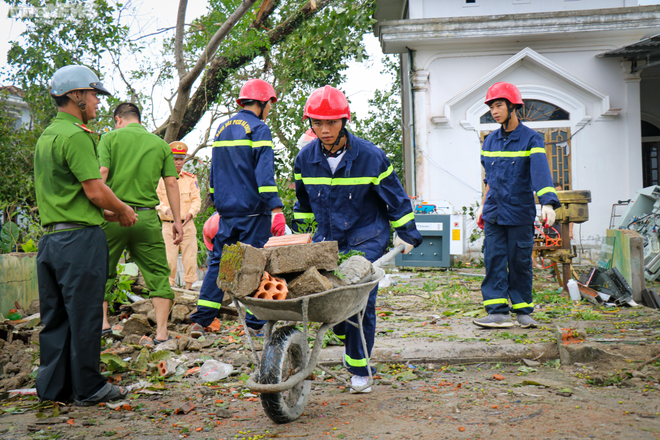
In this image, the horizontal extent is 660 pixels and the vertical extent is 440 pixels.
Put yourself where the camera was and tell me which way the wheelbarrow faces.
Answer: facing the viewer and to the left of the viewer

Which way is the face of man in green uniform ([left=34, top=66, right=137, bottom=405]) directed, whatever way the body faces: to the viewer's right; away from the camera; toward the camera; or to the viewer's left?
to the viewer's right

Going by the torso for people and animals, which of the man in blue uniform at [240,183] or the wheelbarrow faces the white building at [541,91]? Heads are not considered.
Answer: the man in blue uniform

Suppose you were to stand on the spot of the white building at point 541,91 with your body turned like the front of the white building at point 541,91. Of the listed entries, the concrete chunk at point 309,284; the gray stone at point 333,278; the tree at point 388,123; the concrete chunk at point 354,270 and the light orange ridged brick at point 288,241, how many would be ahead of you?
4

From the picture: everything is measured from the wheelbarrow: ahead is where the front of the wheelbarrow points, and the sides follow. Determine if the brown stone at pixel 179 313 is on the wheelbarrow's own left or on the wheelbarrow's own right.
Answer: on the wheelbarrow's own right

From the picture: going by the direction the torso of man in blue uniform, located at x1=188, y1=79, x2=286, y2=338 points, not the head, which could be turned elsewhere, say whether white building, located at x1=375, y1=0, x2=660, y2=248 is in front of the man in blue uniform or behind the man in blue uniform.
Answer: in front

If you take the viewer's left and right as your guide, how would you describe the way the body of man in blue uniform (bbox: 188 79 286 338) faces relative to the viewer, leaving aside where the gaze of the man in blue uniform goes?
facing away from the viewer and to the right of the viewer

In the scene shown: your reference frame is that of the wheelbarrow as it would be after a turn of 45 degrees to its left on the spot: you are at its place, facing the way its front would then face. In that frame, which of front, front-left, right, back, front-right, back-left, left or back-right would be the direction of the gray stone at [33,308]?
back-right

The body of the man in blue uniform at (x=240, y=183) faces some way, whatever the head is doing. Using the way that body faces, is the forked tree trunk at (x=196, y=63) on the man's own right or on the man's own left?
on the man's own left

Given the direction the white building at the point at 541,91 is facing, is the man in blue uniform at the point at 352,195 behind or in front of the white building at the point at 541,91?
in front

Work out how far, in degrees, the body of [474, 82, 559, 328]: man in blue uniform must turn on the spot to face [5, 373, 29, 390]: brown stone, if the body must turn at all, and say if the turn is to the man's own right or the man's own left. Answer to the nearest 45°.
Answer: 0° — they already face it

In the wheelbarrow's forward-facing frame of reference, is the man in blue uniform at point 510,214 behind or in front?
behind

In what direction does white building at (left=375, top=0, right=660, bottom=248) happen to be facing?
toward the camera

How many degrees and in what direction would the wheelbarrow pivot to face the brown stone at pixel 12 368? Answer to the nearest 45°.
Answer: approximately 90° to its right

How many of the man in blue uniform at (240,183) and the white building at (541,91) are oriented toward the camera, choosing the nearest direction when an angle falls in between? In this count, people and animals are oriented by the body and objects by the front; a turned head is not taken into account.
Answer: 1
